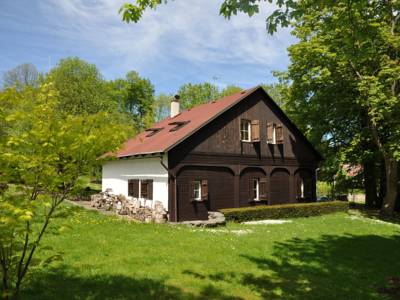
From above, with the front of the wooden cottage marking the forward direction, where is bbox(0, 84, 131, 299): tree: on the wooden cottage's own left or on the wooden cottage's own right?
on the wooden cottage's own right

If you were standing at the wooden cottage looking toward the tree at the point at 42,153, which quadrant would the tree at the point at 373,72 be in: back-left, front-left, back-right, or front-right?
back-left

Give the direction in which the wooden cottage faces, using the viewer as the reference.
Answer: facing the viewer and to the right of the viewer

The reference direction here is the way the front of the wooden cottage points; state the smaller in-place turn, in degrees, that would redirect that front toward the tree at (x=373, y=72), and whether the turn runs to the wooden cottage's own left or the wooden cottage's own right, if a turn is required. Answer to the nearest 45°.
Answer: approximately 45° to the wooden cottage's own left

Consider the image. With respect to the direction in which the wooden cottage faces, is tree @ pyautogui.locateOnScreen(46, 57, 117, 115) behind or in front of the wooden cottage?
behind
